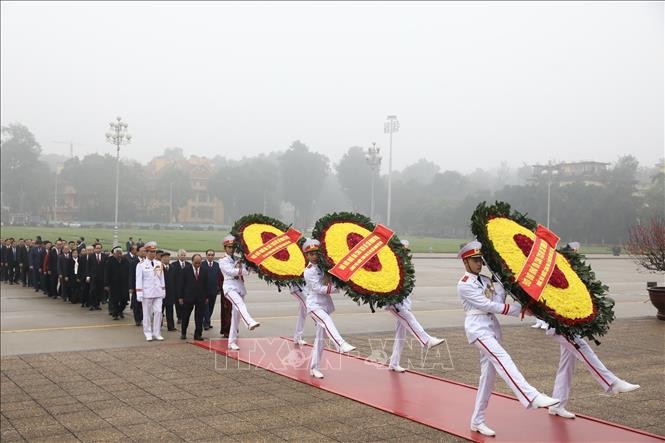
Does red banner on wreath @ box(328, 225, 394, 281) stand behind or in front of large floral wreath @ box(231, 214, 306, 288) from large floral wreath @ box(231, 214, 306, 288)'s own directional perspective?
in front

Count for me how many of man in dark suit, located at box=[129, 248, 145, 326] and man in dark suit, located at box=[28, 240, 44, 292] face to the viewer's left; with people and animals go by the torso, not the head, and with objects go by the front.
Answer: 0

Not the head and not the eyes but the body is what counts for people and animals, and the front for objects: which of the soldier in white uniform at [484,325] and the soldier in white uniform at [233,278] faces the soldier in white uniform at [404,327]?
the soldier in white uniform at [233,278]

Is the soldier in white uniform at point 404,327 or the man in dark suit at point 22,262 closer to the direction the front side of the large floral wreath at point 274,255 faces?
the soldier in white uniform

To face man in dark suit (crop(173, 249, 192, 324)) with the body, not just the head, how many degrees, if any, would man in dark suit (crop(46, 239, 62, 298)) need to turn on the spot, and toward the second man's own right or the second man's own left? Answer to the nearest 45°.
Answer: approximately 45° to the second man's own right

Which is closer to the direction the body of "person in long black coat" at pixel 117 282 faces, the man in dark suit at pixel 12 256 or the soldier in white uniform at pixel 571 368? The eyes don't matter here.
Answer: the soldier in white uniform

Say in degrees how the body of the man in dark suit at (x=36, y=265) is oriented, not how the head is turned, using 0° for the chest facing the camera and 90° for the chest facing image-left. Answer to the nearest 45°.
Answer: approximately 315°

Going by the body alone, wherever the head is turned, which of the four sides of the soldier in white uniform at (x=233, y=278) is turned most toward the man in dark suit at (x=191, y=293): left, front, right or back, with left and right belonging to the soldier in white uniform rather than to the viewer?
back

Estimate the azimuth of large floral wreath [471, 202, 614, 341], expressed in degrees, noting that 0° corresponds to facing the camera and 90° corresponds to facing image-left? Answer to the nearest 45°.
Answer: approximately 315°

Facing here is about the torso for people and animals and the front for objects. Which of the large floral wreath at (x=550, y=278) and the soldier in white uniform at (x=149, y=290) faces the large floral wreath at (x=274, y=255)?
the soldier in white uniform
